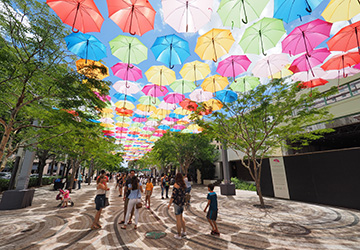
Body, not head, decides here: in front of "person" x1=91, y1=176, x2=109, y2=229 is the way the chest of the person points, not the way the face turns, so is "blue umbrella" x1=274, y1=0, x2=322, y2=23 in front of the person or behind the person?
in front
